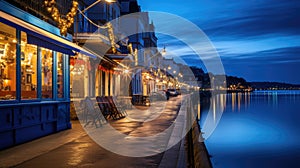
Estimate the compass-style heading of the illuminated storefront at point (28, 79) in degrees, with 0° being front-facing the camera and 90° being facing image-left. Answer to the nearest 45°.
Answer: approximately 315°
